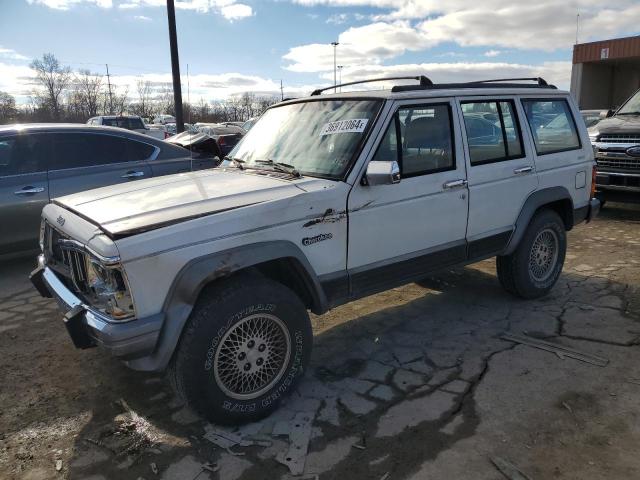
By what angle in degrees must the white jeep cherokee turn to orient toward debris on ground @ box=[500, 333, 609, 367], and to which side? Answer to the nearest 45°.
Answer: approximately 135° to its left

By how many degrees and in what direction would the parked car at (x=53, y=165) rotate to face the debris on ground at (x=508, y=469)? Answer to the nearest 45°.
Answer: approximately 90° to its left

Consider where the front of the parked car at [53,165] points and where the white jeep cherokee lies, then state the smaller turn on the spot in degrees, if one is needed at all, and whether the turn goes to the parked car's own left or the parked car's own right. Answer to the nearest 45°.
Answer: approximately 90° to the parked car's own left

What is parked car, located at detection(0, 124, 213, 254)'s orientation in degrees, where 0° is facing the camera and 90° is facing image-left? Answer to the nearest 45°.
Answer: approximately 45°

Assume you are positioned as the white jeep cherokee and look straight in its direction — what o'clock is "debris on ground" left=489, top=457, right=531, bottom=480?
The debris on ground is roughly at 9 o'clock from the white jeep cherokee.

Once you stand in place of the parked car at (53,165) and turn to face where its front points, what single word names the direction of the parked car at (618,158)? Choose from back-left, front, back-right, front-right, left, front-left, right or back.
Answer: back-left

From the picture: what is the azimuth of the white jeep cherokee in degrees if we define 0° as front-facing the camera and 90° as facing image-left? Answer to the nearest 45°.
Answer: approximately 45°

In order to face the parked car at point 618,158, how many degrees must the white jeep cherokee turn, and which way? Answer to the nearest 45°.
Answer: approximately 180°
